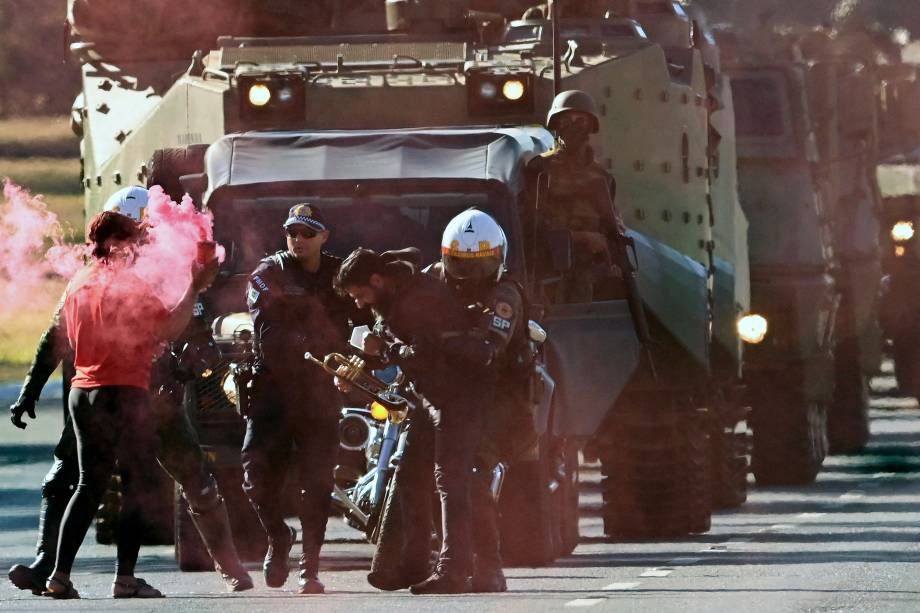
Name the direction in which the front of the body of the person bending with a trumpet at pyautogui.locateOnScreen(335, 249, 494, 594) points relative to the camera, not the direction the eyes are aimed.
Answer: to the viewer's left

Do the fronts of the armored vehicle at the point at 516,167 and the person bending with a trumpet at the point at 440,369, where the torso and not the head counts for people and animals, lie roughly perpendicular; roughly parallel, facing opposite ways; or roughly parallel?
roughly perpendicular

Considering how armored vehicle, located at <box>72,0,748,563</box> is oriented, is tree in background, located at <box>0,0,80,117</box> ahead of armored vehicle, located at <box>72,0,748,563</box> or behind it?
behind

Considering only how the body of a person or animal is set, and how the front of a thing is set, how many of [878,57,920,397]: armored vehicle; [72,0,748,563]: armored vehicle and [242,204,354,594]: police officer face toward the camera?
3

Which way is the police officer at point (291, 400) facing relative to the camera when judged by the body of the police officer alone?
toward the camera

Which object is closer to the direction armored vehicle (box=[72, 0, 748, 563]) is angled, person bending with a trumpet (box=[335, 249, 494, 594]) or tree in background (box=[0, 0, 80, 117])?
the person bending with a trumpet

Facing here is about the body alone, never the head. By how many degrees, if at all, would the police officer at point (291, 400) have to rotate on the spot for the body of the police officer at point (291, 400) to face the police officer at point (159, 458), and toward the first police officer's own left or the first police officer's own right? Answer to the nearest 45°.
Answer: approximately 90° to the first police officer's own right

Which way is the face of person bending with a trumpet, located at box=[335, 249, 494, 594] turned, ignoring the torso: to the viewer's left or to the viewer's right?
to the viewer's left

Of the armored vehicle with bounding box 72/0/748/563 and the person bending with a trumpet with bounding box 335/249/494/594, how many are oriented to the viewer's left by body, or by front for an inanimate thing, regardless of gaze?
1

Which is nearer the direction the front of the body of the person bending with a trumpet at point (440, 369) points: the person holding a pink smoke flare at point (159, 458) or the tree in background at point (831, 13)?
the person holding a pink smoke flare

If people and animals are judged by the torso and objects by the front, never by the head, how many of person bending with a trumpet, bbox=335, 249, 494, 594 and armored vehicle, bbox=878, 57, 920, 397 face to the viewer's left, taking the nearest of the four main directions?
1

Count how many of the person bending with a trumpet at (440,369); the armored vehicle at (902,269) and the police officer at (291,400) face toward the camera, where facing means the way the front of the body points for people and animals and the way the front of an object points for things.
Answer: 2
